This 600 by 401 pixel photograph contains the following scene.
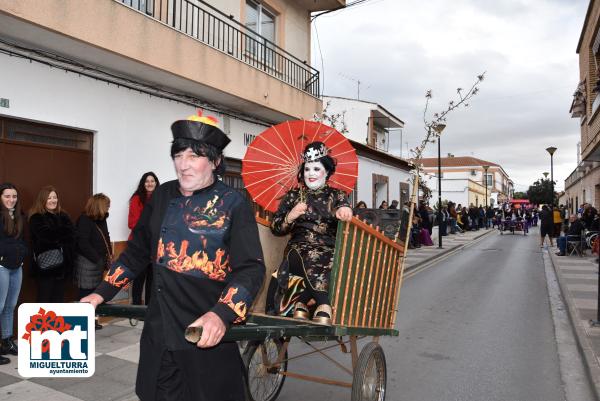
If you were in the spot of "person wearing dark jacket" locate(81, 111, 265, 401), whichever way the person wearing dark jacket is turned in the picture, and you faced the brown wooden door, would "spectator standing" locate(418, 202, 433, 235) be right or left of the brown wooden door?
right

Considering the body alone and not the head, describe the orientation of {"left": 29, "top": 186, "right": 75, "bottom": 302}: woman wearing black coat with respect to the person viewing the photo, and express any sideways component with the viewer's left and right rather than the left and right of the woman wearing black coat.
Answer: facing the viewer and to the right of the viewer

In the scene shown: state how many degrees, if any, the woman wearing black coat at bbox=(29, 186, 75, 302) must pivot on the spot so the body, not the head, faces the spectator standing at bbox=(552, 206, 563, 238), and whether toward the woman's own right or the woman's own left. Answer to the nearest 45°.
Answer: approximately 90° to the woman's own left

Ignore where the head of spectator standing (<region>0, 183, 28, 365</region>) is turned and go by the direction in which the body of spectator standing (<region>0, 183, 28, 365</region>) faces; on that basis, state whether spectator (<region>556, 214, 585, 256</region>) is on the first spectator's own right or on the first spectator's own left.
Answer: on the first spectator's own left

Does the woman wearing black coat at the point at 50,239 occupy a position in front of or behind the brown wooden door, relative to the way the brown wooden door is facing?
in front

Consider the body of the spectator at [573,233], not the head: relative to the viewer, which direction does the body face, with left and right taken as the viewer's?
facing to the left of the viewer

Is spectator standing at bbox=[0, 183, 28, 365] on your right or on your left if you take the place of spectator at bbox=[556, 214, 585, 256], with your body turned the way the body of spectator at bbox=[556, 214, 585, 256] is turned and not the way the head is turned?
on your left

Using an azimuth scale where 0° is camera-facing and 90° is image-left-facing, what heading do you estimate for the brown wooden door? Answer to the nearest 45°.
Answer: approximately 315°

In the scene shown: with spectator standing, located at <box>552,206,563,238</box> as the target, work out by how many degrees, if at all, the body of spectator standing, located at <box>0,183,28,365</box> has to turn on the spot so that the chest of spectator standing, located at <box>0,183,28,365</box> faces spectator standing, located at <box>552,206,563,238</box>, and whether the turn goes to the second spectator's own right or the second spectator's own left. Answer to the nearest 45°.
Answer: approximately 45° to the second spectator's own left

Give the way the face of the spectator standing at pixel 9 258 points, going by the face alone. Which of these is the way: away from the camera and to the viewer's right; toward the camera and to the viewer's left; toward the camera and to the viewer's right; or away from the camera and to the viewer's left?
toward the camera and to the viewer's right

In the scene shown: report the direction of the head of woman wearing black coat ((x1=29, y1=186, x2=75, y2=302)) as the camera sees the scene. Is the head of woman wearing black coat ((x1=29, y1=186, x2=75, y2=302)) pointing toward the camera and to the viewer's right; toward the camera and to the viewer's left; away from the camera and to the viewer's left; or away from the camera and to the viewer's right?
toward the camera and to the viewer's right
